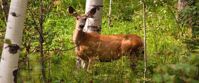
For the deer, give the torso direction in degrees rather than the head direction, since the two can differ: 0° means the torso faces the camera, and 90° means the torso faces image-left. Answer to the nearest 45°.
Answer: approximately 90°

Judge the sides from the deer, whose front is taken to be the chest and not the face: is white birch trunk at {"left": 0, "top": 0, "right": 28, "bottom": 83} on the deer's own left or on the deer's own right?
on the deer's own left
